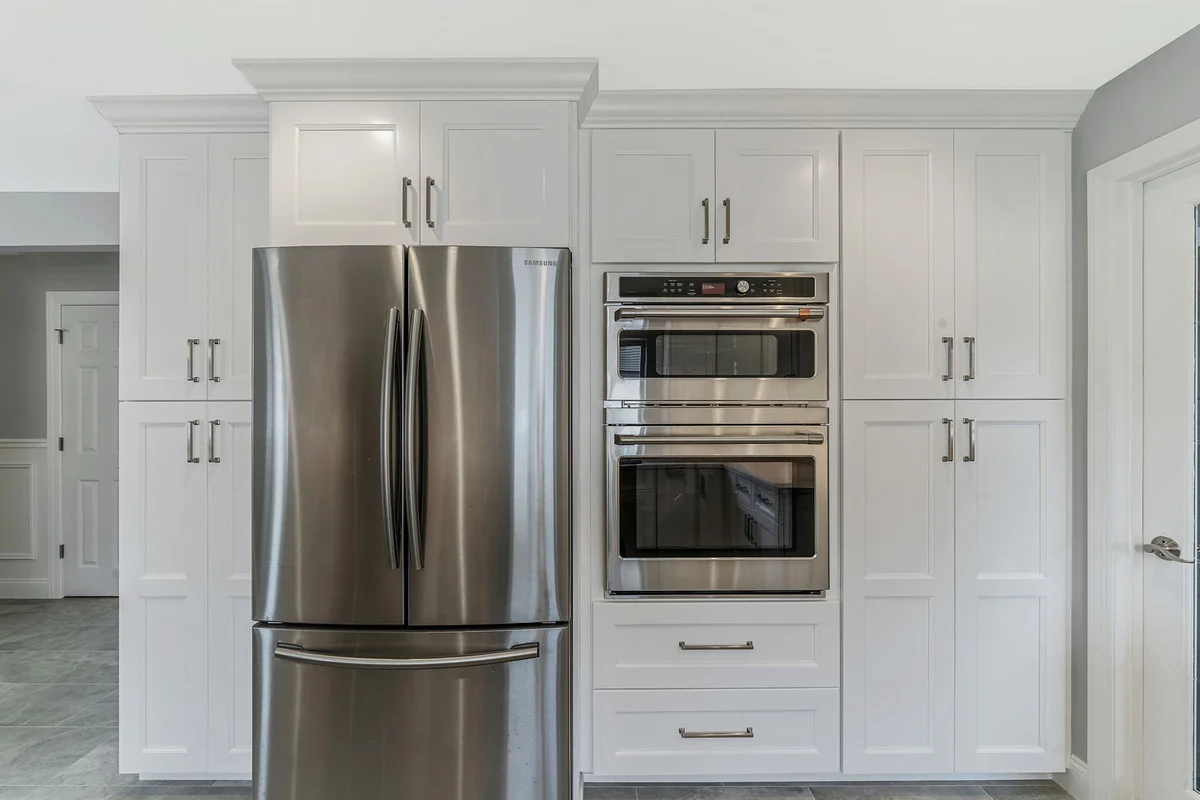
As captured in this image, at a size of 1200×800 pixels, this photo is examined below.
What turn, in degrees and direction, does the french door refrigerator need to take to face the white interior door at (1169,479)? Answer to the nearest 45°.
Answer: approximately 90° to its left

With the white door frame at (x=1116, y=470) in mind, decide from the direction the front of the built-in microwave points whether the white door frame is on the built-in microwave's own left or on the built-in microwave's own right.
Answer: on the built-in microwave's own left

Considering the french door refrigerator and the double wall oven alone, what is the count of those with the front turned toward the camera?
2

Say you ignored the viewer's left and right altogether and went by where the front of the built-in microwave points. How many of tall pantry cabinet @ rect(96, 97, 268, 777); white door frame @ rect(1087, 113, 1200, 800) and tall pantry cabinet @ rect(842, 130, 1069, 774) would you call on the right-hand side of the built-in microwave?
1

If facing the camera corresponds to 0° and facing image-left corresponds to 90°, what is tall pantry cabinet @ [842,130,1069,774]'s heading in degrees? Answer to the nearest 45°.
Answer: approximately 0°

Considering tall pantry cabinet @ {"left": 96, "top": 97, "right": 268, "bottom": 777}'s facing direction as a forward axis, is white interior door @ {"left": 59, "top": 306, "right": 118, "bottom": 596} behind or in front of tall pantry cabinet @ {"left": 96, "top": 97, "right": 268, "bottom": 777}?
behind

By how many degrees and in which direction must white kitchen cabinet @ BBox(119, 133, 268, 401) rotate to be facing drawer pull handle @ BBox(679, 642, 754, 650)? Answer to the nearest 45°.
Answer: approximately 45° to its left

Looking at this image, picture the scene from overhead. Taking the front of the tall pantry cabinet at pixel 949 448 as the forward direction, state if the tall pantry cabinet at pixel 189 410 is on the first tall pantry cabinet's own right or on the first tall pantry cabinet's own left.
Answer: on the first tall pantry cabinet's own right

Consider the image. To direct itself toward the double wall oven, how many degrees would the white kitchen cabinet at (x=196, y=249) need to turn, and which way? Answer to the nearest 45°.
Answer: approximately 45° to its left

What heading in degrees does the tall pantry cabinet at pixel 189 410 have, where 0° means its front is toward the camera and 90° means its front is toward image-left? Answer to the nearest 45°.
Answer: approximately 0°
